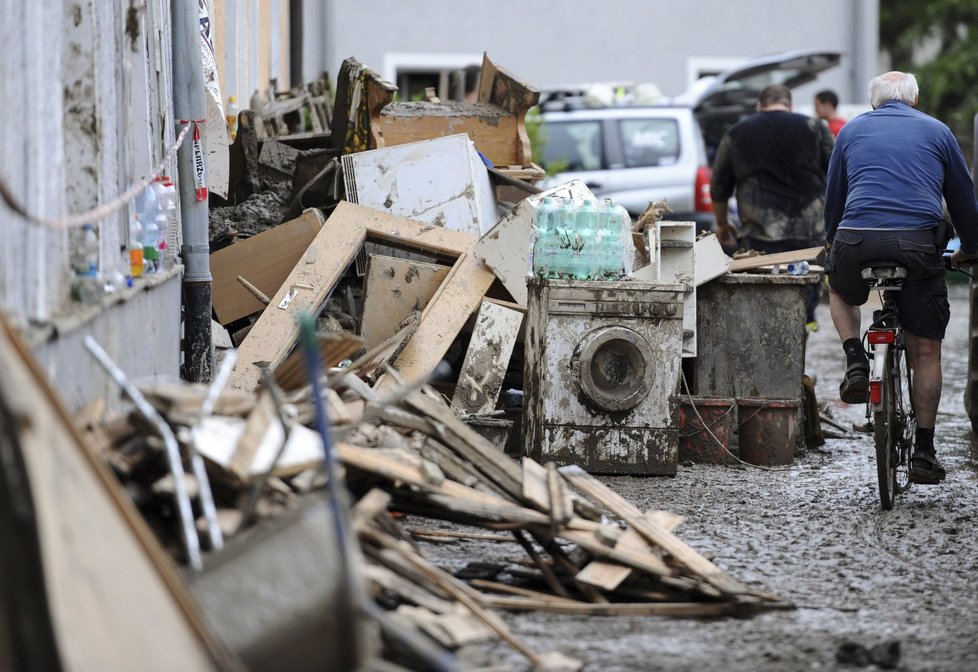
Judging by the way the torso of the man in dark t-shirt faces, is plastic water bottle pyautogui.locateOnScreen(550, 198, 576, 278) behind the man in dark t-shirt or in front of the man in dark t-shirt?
behind

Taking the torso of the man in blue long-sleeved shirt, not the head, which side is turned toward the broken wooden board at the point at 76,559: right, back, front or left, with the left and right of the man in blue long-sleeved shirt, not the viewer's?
back

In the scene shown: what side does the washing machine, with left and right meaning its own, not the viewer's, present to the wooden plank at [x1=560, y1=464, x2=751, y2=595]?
front

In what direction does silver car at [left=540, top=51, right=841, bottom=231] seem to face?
to the viewer's left

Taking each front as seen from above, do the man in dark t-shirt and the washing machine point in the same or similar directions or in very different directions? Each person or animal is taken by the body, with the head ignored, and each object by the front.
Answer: very different directions

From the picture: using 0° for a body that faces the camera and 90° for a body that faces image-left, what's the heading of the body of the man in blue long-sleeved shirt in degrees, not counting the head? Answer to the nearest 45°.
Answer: approximately 180°

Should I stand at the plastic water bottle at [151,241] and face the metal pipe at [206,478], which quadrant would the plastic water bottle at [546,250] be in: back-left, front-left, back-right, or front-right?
back-left

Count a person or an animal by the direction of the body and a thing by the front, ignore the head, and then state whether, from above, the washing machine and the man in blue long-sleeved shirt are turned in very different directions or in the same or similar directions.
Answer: very different directions

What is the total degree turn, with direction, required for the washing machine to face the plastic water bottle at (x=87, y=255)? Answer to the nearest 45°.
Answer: approximately 45° to its right

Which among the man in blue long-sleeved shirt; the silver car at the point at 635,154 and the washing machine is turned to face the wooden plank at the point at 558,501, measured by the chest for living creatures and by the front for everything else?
the washing machine

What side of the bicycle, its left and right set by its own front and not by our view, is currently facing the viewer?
back

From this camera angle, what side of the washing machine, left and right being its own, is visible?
front

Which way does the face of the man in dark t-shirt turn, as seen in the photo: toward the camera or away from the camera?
away from the camera

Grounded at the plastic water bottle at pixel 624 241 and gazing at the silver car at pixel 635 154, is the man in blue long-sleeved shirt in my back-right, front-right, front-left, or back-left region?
back-right

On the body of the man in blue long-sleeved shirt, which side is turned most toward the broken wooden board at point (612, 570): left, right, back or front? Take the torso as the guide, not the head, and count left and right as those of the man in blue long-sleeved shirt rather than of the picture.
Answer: back

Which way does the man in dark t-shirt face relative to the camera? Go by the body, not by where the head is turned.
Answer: away from the camera
